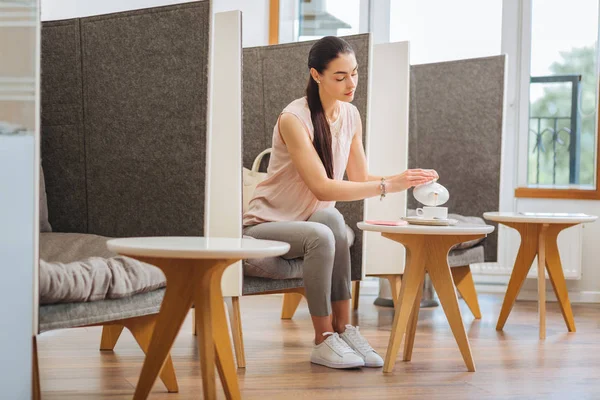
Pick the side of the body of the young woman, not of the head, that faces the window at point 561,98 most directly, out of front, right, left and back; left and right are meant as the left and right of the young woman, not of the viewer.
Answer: left

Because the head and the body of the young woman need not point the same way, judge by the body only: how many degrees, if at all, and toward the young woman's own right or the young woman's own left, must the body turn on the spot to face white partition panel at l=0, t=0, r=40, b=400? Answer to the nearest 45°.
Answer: approximately 90° to the young woman's own right

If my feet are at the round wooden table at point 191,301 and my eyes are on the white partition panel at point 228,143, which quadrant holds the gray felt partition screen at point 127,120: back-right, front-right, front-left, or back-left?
front-left

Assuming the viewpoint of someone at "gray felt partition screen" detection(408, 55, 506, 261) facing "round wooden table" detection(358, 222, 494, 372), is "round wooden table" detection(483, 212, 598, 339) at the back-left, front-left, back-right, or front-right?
front-left

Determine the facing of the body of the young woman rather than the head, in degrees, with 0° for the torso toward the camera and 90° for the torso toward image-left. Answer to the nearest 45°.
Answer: approximately 315°

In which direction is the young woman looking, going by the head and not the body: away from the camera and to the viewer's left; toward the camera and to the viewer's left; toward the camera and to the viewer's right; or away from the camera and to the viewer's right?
toward the camera and to the viewer's right

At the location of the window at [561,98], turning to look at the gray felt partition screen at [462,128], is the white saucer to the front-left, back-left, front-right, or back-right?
front-left

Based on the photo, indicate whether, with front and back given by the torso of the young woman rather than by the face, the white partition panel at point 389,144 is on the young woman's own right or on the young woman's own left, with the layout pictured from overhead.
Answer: on the young woman's own left

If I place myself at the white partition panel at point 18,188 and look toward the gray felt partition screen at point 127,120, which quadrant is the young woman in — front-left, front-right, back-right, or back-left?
front-right

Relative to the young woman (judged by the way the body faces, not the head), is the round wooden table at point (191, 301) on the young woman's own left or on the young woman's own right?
on the young woman's own right
